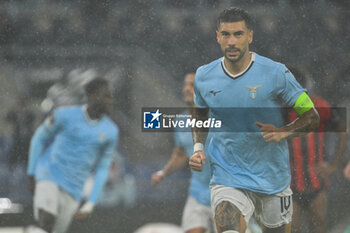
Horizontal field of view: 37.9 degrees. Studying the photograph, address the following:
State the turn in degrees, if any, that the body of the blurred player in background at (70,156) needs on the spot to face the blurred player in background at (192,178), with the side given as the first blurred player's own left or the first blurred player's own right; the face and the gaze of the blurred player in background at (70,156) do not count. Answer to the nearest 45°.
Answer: approximately 45° to the first blurred player's own left

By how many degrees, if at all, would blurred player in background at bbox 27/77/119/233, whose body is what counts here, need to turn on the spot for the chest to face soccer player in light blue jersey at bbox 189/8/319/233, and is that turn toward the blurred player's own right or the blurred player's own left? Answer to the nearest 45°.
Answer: approximately 45° to the blurred player's own left

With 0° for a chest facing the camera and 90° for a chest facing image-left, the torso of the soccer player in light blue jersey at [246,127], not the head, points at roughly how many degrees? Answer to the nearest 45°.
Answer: approximately 0°
